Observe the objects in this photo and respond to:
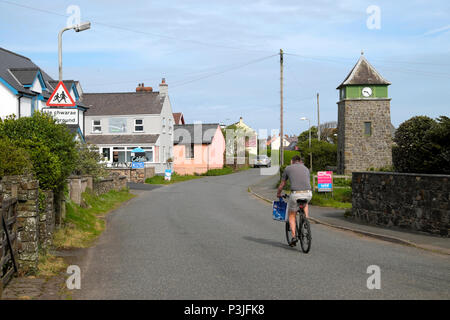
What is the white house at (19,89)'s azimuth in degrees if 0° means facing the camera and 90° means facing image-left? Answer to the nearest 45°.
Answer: approximately 315°

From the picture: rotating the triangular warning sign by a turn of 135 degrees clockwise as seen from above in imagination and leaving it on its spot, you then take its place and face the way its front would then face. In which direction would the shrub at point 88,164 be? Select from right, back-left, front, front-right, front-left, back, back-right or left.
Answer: front-right

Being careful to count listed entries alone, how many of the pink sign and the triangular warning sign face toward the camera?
2

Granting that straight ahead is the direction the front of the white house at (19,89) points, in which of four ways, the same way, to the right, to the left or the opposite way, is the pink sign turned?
to the right

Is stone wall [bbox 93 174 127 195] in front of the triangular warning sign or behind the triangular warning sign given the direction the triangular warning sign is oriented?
behind

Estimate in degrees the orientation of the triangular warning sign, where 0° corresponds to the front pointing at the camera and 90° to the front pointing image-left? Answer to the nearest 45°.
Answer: approximately 0°

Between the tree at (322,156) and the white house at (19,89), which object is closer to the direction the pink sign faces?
the white house

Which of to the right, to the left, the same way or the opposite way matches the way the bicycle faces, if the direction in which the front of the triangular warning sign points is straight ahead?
the opposite way

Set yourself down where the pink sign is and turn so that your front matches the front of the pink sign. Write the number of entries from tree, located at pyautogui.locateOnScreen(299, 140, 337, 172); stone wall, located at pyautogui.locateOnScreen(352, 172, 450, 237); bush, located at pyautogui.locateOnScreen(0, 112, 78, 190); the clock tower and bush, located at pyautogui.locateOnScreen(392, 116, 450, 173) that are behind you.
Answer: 2

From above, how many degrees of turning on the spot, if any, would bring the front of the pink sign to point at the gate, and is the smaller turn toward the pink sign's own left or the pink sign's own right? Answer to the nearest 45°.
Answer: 0° — it already faces it

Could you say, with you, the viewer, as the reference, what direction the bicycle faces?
facing away from the viewer and to the left of the viewer

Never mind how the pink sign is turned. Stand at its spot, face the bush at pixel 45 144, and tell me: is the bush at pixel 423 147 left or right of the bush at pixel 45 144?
left
